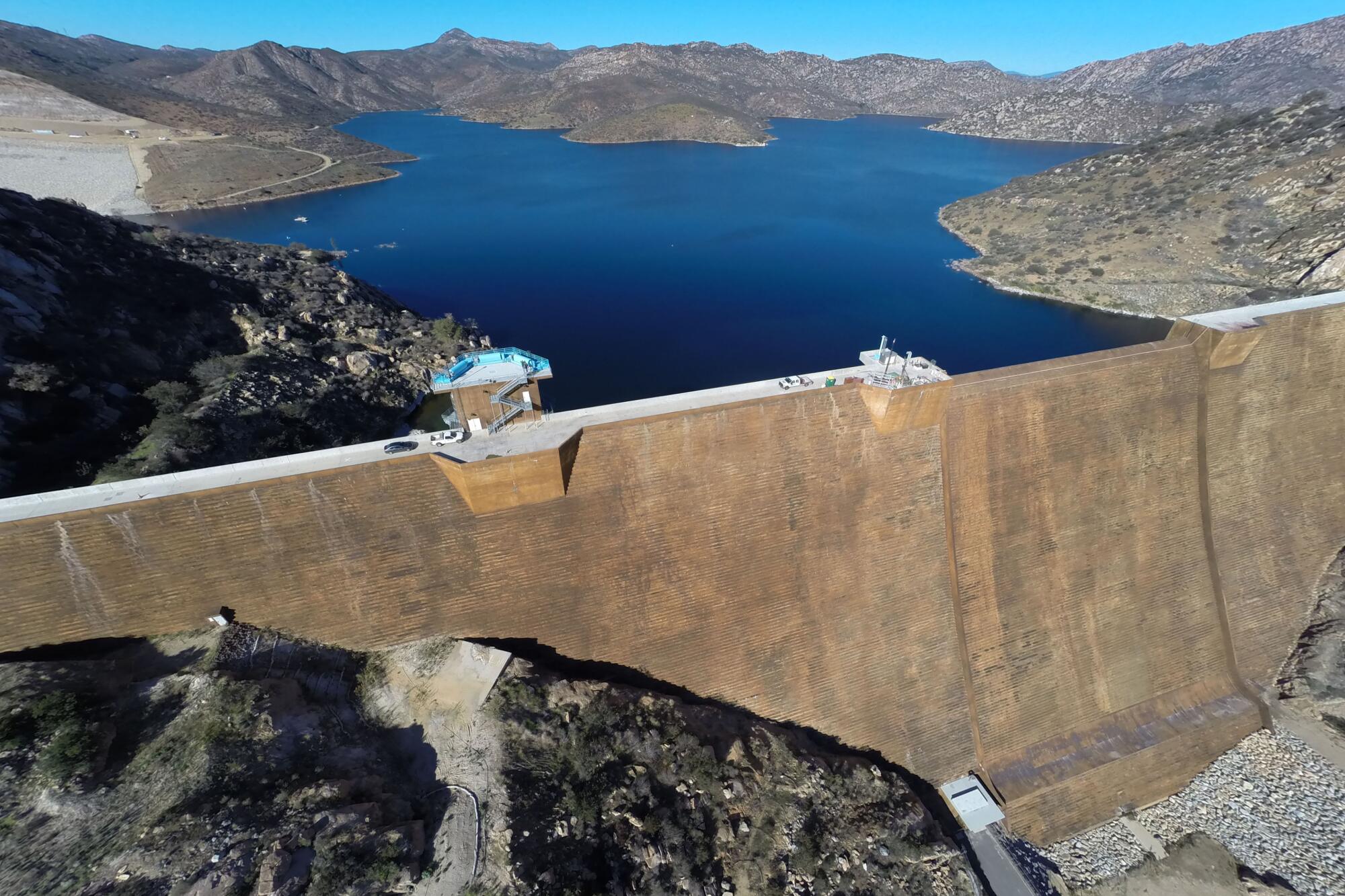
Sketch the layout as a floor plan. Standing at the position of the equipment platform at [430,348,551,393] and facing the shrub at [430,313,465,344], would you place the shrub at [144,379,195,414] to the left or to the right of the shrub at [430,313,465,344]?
left

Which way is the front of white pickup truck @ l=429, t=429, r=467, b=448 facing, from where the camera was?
facing to the right of the viewer

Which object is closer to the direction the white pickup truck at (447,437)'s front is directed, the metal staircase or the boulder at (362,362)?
the metal staircase

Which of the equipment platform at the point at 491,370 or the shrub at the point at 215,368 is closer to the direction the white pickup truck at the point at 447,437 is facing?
the equipment platform

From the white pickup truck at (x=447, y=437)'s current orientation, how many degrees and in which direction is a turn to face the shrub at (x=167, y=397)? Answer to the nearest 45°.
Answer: approximately 135° to its left

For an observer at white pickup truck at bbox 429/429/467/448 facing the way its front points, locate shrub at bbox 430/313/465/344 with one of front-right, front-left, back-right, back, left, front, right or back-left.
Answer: left

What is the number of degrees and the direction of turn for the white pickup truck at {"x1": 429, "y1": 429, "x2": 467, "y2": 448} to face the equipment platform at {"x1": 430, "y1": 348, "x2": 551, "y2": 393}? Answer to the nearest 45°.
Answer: approximately 45° to its left

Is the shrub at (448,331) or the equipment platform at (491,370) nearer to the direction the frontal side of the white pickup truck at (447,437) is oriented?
the equipment platform
